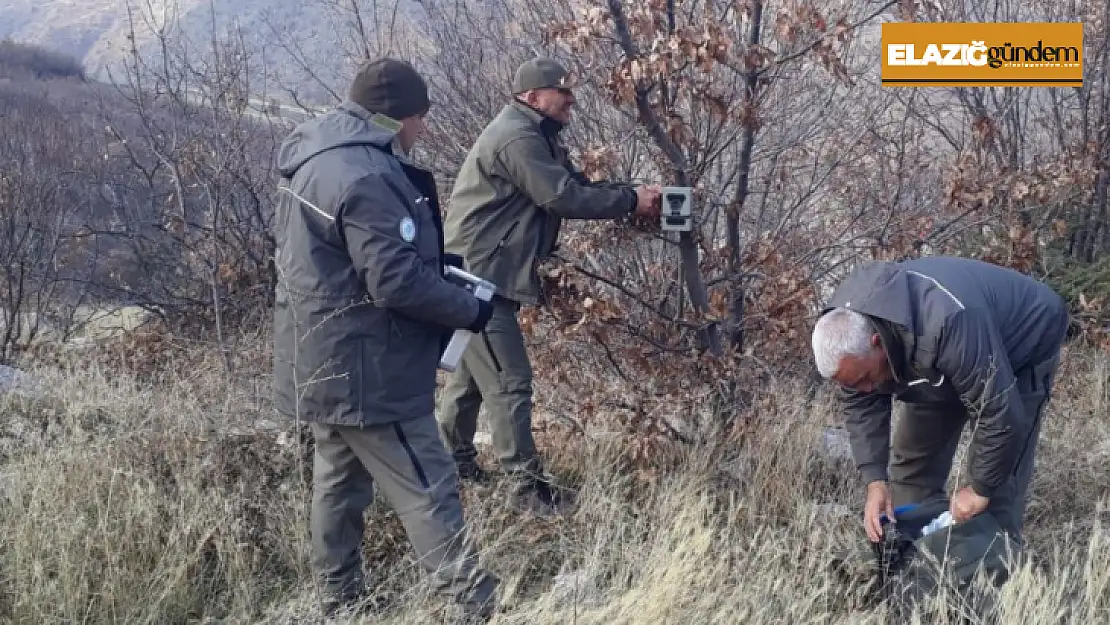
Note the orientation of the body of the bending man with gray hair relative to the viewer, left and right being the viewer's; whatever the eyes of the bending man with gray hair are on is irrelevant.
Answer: facing the viewer and to the left of the viewer

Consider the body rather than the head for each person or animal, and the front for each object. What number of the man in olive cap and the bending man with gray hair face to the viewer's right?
1

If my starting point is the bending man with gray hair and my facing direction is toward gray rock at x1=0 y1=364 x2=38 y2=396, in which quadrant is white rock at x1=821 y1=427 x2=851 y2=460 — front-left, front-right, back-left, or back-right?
front-right

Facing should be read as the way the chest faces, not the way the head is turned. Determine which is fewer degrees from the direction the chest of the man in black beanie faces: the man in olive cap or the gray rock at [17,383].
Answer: the man in olive cap

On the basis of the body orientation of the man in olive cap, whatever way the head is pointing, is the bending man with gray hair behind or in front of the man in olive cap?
in front

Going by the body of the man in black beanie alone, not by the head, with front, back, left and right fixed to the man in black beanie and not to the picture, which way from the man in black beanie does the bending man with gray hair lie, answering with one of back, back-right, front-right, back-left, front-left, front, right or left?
front-right

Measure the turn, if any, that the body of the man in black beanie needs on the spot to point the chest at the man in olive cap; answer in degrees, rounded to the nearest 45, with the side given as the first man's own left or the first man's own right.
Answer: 0° — they already face them

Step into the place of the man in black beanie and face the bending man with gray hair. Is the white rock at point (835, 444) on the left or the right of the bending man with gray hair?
left

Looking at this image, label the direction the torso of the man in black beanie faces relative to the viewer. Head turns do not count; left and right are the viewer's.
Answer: facing away from the viewer and to the right of the viewer

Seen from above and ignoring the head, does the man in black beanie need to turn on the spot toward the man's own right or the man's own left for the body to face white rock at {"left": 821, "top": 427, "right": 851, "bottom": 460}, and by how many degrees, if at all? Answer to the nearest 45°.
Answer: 0° — they already face it

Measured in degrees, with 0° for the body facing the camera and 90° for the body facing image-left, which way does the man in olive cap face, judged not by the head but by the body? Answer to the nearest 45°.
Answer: approximately 270°

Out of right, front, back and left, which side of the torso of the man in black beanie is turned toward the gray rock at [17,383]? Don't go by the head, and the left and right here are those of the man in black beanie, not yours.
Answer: left

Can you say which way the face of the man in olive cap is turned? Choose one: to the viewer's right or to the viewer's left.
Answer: to the viewer's right

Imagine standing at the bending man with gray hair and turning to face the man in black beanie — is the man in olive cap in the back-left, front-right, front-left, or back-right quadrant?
front-right
